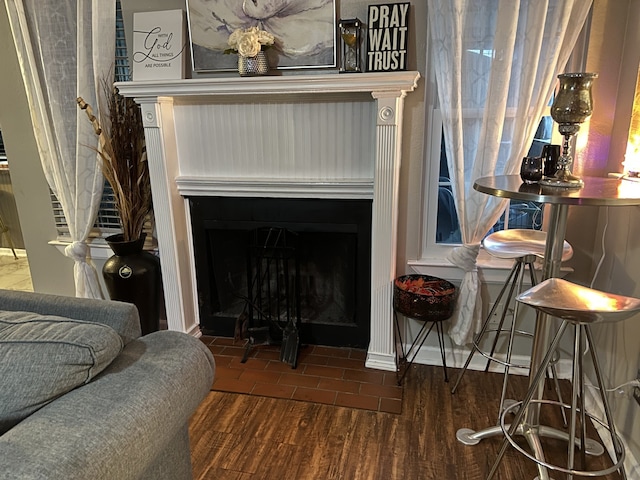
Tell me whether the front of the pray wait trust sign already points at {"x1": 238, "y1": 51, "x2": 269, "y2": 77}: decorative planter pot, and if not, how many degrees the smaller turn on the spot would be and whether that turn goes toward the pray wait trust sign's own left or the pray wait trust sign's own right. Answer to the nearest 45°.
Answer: approximately 90° to the pray wait trust sign's own right

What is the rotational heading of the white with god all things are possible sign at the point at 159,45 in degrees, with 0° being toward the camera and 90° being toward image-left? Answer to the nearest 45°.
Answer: approximately 0°

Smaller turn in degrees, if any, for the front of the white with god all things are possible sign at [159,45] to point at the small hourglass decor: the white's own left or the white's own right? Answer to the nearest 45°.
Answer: approximately 45° to the white's own left

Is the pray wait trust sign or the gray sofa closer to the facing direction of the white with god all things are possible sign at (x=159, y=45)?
the gray sofa

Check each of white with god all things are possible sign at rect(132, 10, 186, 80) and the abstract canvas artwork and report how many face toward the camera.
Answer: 2

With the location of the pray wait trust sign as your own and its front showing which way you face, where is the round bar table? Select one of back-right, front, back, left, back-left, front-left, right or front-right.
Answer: front-left
